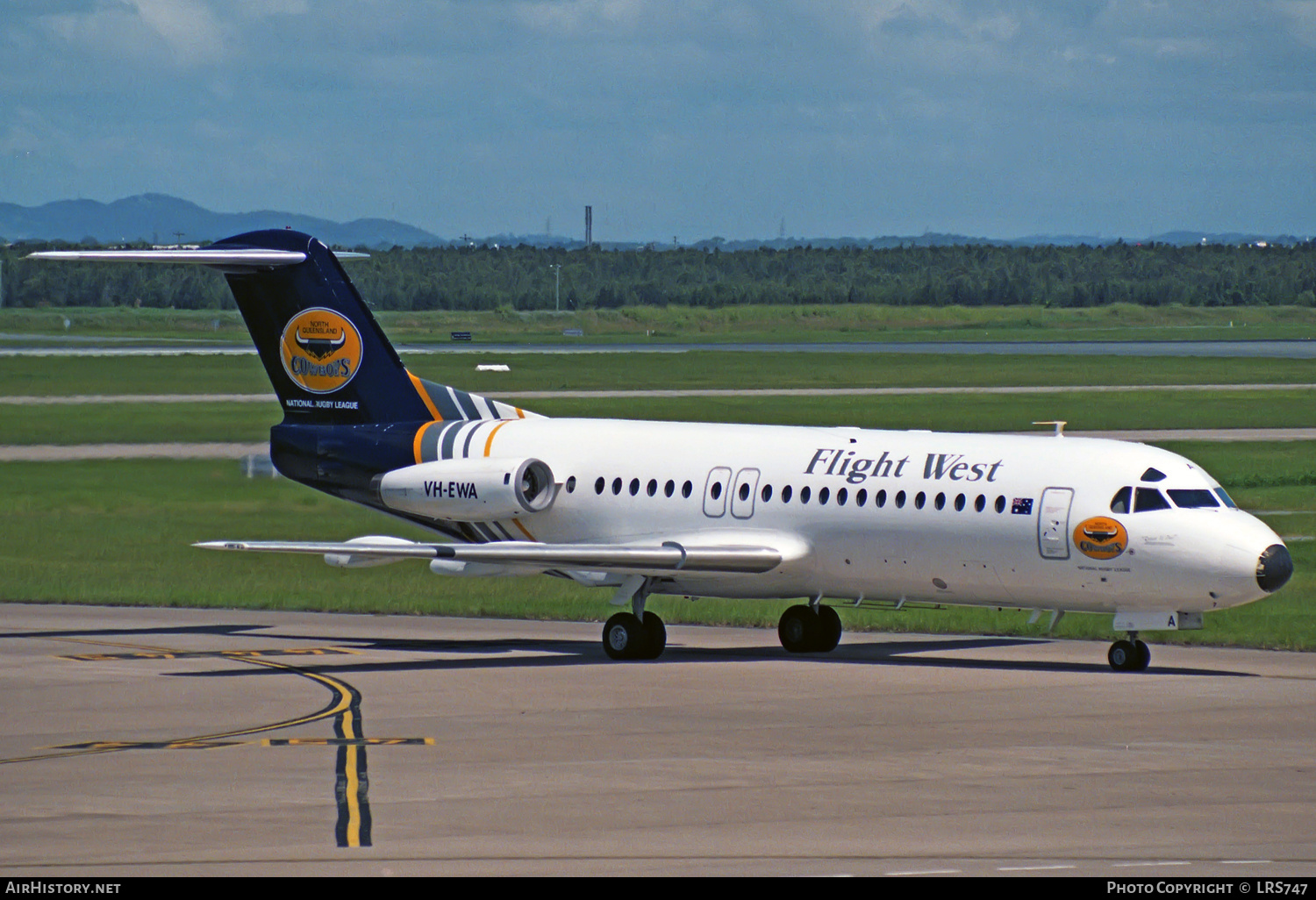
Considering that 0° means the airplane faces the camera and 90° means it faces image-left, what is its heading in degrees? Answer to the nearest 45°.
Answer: approximately 315°
